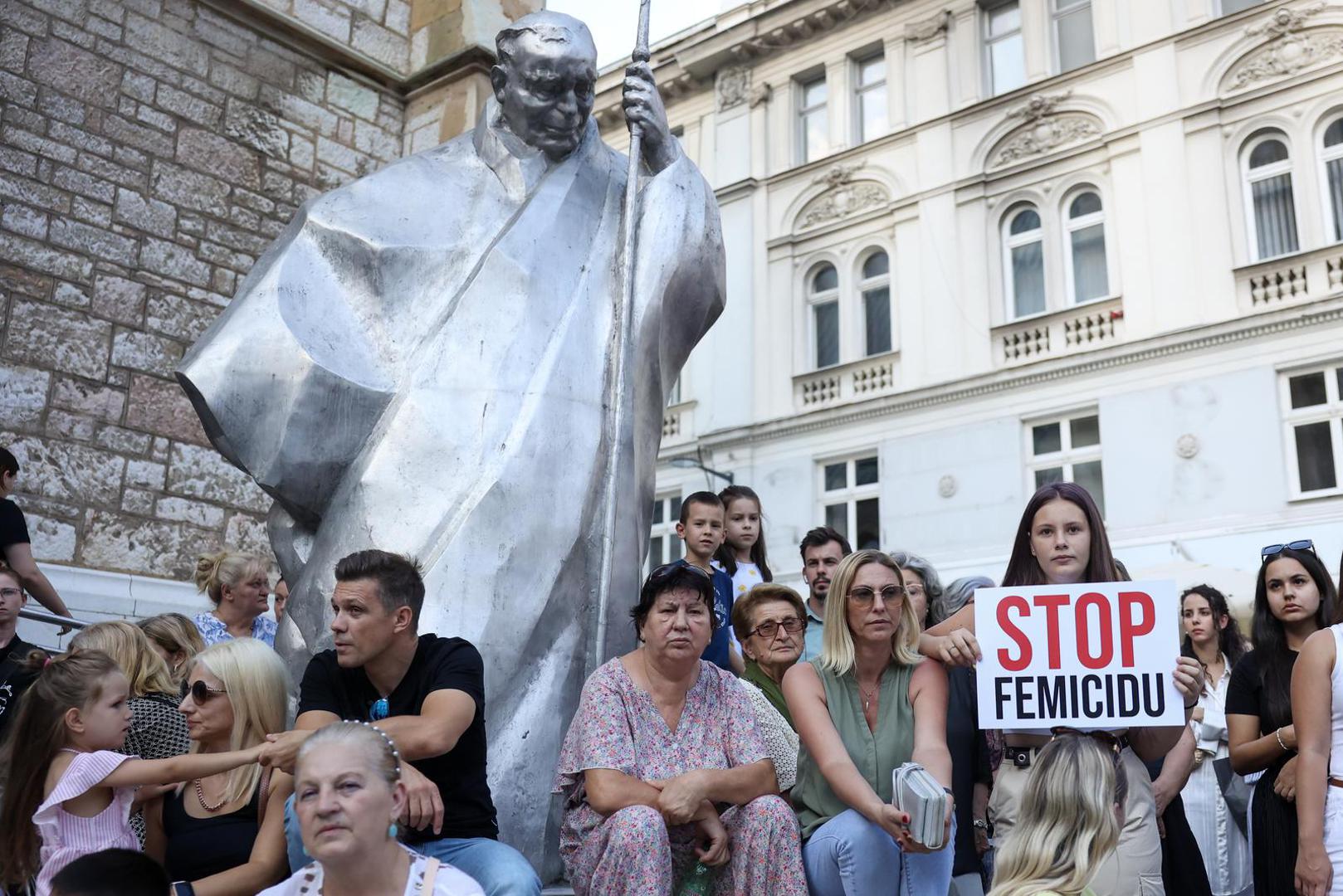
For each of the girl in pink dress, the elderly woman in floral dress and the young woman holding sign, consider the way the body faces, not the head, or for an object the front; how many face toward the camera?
2

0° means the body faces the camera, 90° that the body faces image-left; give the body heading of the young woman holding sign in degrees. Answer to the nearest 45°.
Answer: approximately 0°

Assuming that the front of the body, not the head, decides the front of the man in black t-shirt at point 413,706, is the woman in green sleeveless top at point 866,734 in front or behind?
behind

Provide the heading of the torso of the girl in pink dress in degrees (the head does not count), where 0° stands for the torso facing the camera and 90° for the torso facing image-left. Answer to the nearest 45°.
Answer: approximately 270°

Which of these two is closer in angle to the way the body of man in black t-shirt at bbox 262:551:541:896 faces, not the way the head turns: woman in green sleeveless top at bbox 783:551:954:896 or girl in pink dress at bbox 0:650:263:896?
the girl in pink dress

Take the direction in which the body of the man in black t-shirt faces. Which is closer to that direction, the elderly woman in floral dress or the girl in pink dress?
the girl in pink dress
